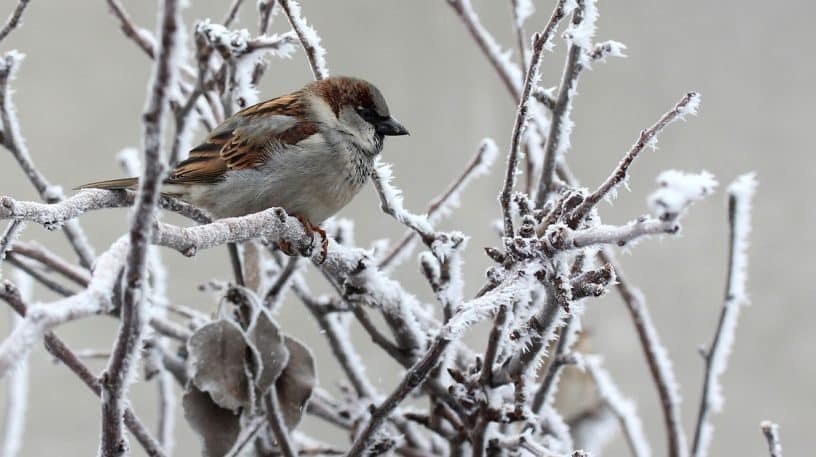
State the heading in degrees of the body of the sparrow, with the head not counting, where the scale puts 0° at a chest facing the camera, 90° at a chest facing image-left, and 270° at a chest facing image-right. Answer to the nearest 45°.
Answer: approximately 270°

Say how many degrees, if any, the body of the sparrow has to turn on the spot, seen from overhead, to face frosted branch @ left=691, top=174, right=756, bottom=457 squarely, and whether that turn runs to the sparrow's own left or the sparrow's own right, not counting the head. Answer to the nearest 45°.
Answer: approximately 45° to the sparrow's own right
